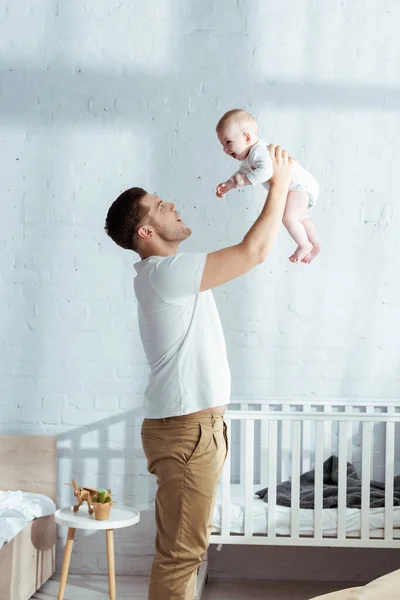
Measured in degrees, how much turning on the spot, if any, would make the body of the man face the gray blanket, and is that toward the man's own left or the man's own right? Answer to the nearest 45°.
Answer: approximately 45° to the man's own left

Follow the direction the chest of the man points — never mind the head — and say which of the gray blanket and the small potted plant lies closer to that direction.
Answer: the gray blanket

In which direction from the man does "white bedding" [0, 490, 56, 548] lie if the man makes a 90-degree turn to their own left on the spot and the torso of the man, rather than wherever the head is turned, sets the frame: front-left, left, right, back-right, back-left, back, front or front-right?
front-left

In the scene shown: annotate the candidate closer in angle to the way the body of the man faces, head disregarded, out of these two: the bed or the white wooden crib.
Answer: the white wooden crib

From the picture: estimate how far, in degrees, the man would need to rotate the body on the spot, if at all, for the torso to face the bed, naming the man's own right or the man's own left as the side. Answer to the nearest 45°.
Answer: approximately 135° to the man's own left

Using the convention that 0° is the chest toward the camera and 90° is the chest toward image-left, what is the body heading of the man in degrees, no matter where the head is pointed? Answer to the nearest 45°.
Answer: approximately 270°

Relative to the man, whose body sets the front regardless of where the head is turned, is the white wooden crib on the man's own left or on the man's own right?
on the man's own left

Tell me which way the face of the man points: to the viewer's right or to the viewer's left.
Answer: to the viewer's right
